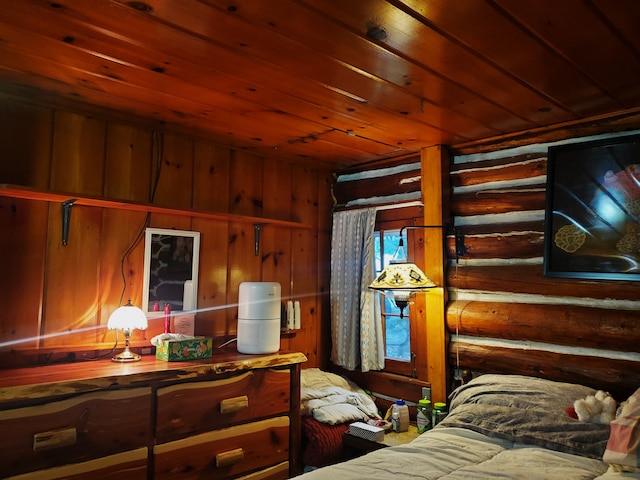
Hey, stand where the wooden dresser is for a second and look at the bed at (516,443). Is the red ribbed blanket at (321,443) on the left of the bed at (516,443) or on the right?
left

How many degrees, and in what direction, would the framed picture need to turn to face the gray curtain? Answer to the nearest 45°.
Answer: approximately 45° to its right

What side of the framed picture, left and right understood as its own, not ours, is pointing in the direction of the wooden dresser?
front

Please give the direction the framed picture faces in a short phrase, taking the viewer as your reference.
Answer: facing the viewer and to the left of the viewer

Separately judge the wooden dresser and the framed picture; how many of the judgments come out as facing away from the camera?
0

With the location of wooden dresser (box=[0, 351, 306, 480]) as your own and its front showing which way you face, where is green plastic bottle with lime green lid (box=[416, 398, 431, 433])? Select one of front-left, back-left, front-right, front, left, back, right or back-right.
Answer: front-left

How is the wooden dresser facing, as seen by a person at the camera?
facing the viewer and to the right of the viewer
